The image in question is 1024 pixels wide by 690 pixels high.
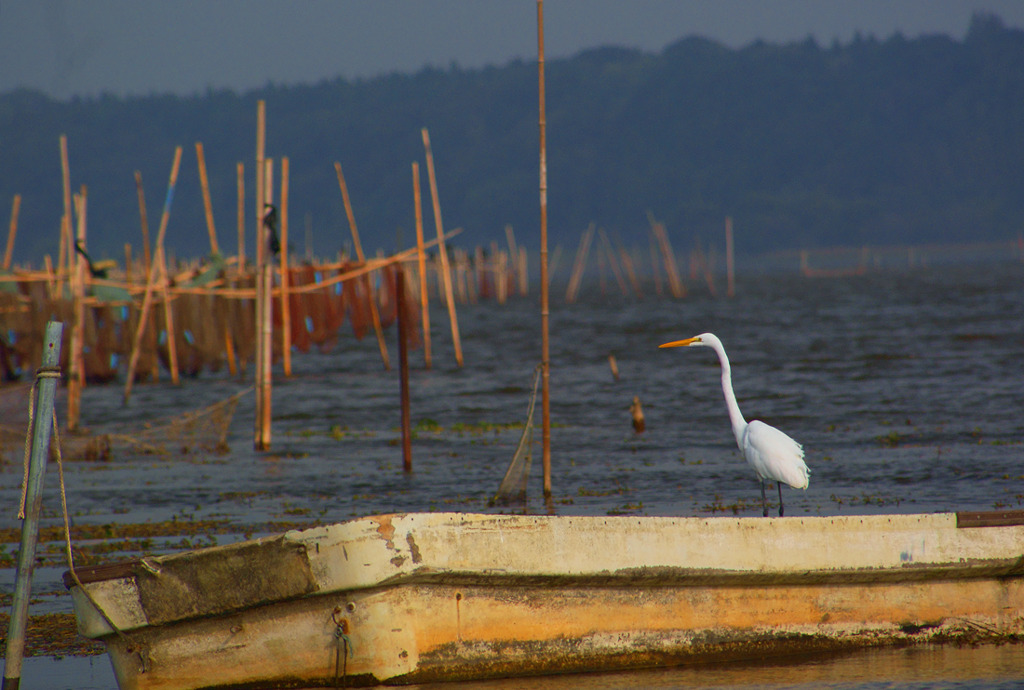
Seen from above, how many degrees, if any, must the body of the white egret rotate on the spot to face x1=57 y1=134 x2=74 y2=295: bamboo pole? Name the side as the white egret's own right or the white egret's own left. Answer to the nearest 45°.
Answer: approximately 45° to the white egret's own right

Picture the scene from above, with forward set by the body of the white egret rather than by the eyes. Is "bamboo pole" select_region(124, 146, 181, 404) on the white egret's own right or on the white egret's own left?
on the white egret's own right

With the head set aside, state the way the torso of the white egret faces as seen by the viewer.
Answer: to the viewer's left

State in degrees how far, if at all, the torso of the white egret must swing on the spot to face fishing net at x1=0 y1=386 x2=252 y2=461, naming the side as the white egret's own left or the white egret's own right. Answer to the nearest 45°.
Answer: approximately 45° to the white egret's own right

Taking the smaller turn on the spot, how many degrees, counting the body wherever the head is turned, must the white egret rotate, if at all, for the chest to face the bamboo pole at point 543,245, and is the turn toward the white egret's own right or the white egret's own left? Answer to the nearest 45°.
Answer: approximately 45° to the white egret's own right

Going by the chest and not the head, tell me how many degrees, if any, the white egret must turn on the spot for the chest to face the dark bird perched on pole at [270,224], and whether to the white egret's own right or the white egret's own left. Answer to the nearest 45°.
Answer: approximately 45° to the white egret's own right
